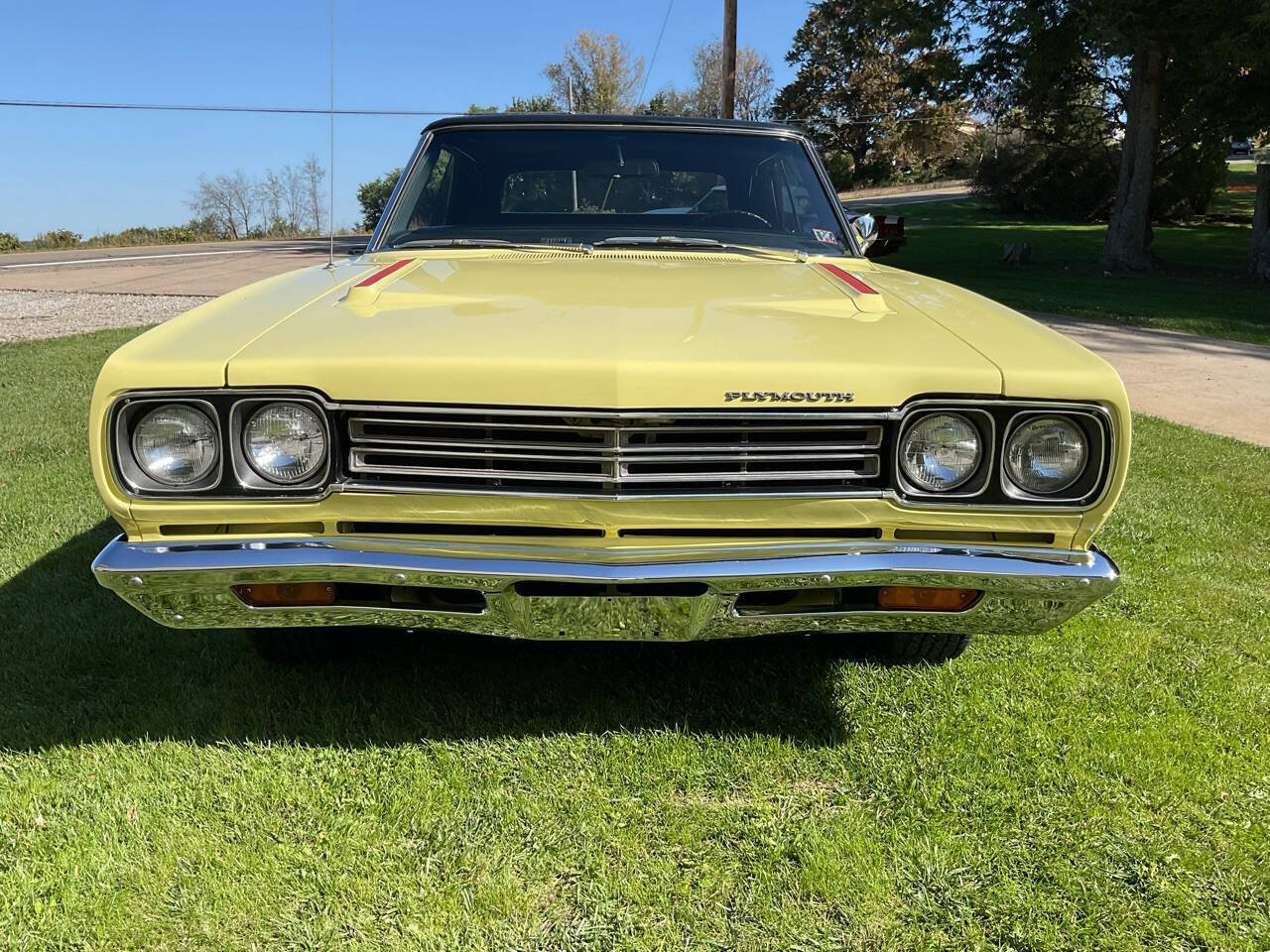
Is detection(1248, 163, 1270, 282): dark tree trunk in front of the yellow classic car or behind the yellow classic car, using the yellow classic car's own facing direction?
behind

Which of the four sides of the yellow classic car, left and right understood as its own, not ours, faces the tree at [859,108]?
back

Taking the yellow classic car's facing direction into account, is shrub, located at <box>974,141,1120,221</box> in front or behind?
behind

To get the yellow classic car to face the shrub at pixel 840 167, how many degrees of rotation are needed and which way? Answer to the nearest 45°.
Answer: approximately 180°

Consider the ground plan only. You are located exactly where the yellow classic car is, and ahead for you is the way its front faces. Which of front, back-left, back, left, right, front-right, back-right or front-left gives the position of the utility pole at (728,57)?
back

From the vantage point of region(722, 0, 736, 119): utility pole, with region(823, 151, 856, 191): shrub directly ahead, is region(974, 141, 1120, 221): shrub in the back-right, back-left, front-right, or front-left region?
front-right

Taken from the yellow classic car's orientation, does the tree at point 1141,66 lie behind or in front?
behind

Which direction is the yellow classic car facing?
toward the camera
